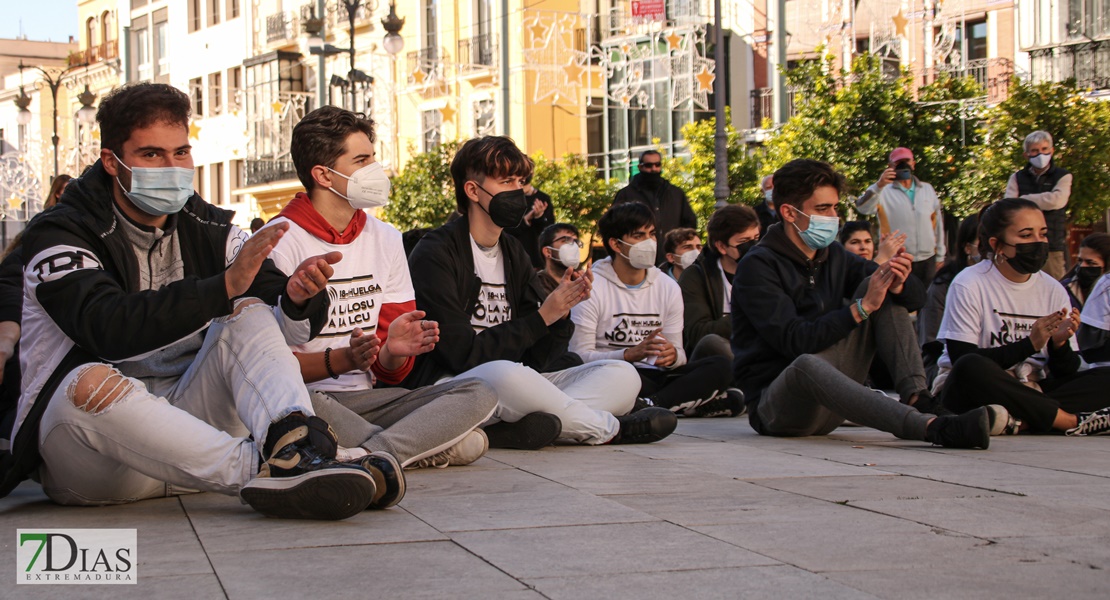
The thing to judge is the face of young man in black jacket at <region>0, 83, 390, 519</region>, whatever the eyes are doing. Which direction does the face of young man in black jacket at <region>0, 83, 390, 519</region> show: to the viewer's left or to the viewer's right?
to the viewer's right

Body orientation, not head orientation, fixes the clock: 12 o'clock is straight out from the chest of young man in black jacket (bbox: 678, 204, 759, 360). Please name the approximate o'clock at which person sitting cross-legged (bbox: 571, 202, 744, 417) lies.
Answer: The person sitting cross-legged is roughly at 2 o'clock from the young man in black jacket.

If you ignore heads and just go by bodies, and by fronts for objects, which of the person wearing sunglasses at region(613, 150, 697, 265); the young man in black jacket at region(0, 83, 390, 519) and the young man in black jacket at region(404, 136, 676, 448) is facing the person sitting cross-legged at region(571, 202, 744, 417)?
the person wearing sunglasses

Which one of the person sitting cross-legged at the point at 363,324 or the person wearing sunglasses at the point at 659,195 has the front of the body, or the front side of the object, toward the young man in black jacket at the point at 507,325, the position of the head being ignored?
the person wearing sunglasses

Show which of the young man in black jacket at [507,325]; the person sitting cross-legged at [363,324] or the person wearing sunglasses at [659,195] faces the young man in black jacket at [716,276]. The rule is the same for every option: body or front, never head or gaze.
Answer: the person wearing sunglasses

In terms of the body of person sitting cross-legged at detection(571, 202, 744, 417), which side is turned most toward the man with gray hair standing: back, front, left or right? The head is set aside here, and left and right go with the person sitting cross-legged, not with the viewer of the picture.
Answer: left

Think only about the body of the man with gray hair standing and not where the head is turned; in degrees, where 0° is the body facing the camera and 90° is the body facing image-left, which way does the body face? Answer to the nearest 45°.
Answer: approximately 0°

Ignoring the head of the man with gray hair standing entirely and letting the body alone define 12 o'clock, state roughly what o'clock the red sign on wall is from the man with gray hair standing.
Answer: The red sign on wall is roughly at 5 o'clock from the man with gray hair standing.

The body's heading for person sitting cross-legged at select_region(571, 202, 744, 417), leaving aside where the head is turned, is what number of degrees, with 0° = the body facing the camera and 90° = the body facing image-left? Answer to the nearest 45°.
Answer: approximately 315°

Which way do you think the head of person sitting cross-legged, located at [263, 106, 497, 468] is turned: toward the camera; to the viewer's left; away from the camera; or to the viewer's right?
to the viewer's right

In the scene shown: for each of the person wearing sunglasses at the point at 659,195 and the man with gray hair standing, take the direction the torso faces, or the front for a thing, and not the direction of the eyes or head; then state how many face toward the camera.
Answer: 2
